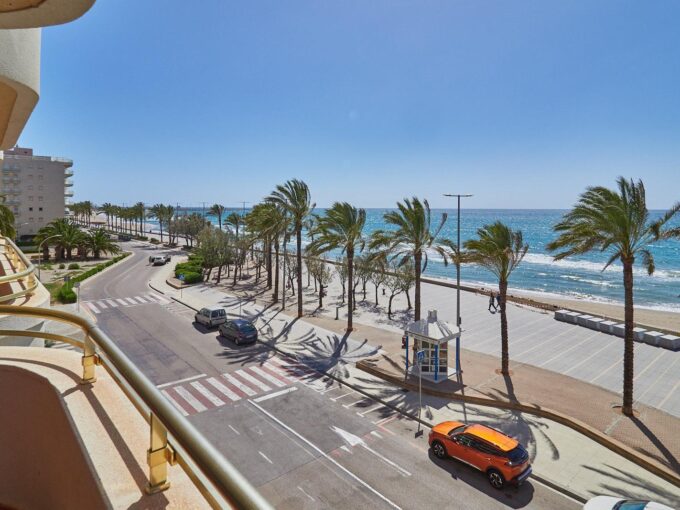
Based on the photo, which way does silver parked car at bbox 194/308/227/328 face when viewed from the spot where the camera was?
facing away from the viewer and to the left of the viewer

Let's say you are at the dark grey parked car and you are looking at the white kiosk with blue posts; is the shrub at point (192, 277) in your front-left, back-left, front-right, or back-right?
back-left

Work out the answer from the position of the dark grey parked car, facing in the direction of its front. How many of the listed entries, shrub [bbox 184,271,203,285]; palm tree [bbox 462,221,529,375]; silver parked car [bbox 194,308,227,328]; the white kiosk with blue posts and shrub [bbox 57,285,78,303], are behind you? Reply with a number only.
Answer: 2

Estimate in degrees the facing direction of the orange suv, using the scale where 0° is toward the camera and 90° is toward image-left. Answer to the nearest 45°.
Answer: approximately 135°

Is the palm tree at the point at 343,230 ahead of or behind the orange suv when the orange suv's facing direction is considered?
ahead

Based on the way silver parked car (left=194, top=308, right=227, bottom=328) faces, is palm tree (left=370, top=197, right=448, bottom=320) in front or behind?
behind
